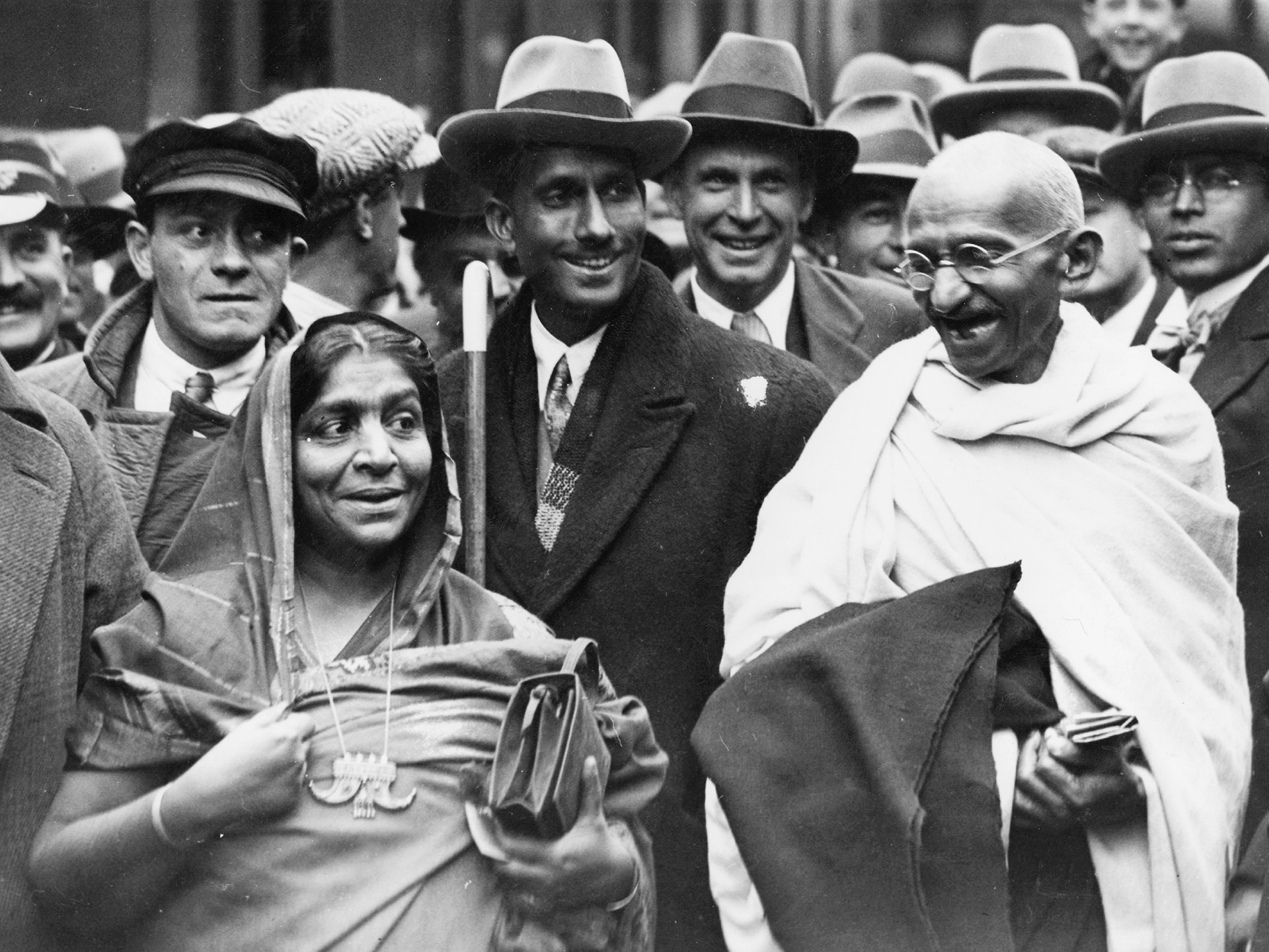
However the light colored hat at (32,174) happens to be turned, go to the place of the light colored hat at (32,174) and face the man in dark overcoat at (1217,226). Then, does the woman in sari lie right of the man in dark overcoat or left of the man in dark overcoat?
right

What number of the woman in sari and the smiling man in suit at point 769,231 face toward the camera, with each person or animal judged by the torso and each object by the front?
2

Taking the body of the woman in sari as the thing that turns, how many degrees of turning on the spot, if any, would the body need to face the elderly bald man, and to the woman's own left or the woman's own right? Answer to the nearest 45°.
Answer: approximately 90° to the woman's own left

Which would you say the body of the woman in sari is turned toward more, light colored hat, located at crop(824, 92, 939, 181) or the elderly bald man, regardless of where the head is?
the elderly bald man

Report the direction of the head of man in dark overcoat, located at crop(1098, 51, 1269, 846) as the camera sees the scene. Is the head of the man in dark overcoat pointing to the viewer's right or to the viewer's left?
to the viewer's left

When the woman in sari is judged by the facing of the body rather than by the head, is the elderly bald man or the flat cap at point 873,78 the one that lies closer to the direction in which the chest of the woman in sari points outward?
the elderly bald man

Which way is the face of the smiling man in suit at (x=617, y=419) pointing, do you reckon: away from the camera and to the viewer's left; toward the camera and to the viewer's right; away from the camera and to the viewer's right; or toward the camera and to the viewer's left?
toward the camera and to the viewer's right

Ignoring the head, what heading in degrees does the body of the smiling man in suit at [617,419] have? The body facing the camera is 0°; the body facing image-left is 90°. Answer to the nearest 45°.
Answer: approximately 45°

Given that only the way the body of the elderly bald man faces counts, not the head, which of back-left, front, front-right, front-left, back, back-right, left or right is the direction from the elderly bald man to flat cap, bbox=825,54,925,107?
back-right

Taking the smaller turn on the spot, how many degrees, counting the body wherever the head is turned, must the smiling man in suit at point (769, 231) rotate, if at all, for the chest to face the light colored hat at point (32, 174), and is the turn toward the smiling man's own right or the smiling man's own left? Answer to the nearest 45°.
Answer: approximately 90° to the smiling man's own right

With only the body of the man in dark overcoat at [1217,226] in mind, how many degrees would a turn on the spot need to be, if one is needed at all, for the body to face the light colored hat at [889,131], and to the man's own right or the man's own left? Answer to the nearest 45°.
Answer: approximately 90° to the man's own right
